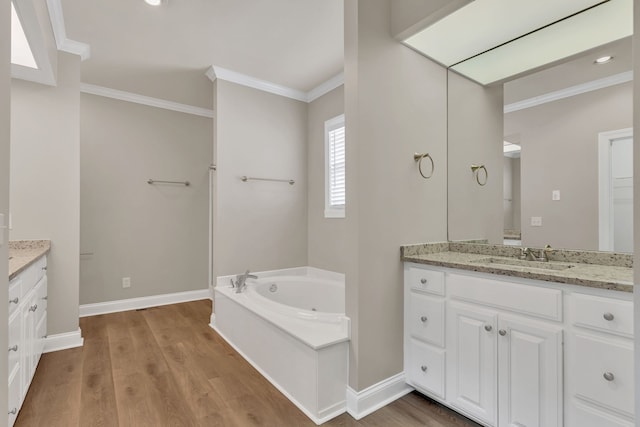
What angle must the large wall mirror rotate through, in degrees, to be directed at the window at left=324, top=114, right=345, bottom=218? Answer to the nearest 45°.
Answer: approximately 45° to its right

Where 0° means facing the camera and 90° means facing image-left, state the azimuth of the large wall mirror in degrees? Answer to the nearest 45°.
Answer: approximately 45°

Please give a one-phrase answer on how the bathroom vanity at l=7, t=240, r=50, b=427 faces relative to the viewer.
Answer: facing to the right of the viewer

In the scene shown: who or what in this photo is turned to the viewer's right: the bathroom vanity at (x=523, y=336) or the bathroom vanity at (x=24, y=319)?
the bathroom vanity at (x=24, y=319)

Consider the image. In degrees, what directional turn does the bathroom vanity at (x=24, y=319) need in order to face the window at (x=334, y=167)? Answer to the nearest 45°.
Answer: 0° — it already faces it

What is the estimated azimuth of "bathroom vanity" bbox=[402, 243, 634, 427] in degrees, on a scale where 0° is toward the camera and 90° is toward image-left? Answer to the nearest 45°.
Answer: approximately 45°

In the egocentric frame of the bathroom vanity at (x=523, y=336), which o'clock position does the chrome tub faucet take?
The chrome tub faucet is roughly at 2 o'clock from the bathroom vanity.
